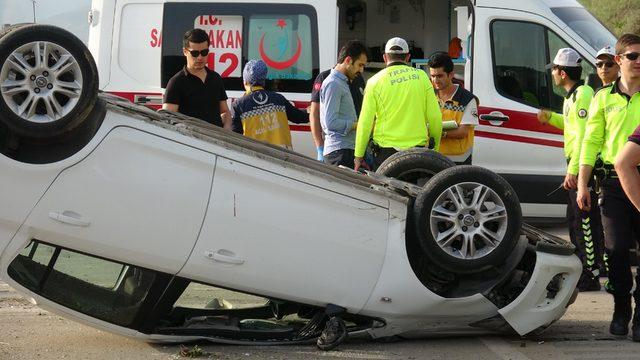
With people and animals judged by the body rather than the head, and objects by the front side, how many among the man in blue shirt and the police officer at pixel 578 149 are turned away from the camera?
0

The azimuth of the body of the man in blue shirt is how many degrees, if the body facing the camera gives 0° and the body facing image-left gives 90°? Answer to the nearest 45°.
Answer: approximately 270°

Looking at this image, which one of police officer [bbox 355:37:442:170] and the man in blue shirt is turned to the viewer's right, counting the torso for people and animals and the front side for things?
the man in blue shirt

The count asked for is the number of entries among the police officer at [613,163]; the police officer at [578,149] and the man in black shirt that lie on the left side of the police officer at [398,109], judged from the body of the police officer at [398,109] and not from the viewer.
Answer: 1

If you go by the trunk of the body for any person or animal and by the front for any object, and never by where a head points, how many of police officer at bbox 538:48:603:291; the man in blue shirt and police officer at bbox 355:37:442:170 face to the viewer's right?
1

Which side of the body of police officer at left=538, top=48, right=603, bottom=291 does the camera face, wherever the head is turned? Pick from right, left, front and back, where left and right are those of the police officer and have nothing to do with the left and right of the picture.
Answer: left

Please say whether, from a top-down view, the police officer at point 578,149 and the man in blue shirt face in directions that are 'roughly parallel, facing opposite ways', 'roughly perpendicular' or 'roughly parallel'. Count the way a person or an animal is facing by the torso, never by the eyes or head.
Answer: roughly parallel, facing opposite ways

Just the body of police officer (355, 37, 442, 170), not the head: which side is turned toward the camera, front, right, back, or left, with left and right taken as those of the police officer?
back

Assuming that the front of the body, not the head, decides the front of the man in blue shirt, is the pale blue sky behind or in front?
behind

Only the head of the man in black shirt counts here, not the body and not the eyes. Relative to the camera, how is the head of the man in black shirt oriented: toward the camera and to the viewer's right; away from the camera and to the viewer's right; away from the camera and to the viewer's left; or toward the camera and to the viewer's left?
toward the camera and to the viewer's right

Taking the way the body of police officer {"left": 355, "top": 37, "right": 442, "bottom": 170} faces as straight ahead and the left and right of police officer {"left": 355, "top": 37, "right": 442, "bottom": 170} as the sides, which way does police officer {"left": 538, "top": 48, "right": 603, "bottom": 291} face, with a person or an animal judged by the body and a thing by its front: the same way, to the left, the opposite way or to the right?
to the left

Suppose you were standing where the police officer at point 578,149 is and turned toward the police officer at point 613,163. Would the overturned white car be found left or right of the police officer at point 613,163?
right

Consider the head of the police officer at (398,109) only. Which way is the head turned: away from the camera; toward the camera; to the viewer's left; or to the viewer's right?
away from the camera

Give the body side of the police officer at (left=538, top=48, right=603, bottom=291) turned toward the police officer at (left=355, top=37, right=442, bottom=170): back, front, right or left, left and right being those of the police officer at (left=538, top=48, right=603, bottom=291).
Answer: front

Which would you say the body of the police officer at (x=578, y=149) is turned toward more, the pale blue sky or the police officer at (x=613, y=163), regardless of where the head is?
the pale blue sky

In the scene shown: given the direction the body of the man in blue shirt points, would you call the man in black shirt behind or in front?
behind
